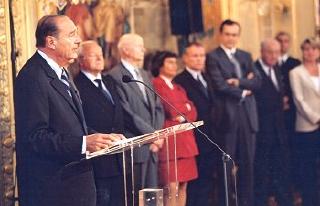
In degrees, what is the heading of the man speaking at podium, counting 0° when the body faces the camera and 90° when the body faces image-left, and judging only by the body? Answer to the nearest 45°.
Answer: approximately 270°

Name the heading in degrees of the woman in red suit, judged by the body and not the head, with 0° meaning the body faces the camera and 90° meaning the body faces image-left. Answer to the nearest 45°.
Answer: approximately 315°

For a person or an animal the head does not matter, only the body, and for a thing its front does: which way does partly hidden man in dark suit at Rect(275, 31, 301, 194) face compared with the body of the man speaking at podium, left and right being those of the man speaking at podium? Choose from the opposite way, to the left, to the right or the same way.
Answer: to the right

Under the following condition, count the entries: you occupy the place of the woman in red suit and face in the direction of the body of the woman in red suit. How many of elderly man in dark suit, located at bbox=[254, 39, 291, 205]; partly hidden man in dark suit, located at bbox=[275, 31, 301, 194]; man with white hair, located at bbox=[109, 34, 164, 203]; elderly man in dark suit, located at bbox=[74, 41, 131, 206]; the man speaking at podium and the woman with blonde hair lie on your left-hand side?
3

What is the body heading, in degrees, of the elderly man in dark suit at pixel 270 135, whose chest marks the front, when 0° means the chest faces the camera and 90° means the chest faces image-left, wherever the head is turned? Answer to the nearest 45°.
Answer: approximately 315°

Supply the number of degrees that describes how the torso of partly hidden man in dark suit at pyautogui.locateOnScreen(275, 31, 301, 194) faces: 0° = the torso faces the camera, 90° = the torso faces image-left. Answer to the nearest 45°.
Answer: approximately 0°

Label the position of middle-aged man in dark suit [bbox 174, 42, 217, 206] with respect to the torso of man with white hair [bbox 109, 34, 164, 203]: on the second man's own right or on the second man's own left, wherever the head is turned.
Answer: on the second man's own left

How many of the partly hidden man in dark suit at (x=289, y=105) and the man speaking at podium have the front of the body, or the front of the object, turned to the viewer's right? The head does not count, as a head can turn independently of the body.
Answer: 1
